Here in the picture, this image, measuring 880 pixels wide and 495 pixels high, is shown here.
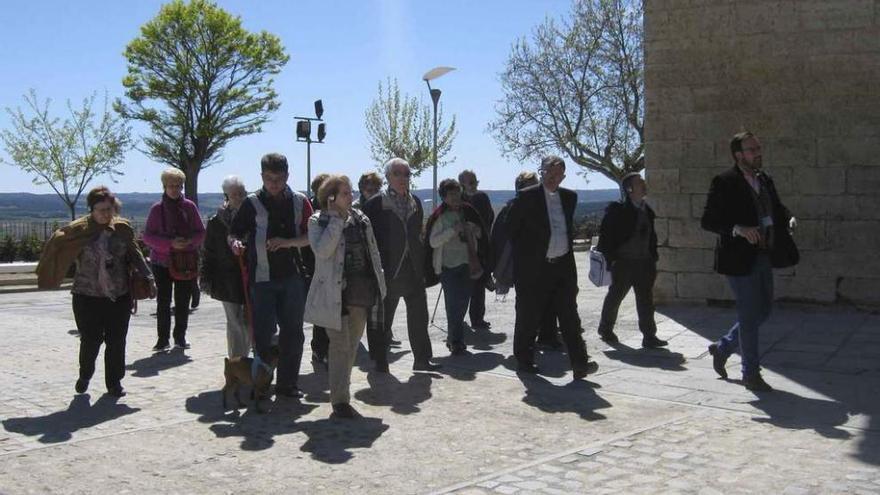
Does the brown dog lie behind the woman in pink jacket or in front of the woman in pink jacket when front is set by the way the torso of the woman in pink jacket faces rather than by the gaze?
in front

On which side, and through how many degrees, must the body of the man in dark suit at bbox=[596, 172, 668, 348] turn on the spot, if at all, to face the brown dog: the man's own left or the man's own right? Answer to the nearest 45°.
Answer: approximately 90° to the man's own right

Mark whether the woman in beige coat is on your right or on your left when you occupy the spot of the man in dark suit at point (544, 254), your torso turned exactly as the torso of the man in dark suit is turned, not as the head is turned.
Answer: on your right

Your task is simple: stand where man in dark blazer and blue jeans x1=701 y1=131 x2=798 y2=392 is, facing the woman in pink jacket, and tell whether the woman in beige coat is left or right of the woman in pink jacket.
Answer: left

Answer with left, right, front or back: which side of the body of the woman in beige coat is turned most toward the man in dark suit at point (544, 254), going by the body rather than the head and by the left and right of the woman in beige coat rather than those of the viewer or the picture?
left

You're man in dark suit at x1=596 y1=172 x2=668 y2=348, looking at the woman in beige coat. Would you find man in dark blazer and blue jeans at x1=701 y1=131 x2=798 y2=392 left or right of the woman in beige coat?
left

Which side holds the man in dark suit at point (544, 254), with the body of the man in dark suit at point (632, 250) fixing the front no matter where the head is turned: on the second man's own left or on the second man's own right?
on the second man's own right

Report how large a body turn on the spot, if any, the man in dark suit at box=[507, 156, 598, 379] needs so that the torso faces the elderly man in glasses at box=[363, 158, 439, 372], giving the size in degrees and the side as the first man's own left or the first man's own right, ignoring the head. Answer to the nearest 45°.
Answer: approximately 135° to the first man's own right

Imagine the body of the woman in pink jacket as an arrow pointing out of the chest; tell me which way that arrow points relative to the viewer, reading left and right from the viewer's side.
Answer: facing the viewer

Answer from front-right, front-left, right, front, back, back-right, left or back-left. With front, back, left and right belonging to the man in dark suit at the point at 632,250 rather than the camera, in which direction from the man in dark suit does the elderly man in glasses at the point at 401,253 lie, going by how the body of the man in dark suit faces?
right

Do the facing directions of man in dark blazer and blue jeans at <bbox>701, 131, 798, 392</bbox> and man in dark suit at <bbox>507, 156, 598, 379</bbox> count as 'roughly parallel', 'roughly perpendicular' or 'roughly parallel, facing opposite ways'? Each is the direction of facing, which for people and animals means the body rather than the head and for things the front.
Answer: roughly parallel

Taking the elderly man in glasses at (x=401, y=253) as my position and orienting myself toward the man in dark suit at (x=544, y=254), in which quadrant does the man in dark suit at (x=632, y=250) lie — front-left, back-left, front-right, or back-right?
front-left

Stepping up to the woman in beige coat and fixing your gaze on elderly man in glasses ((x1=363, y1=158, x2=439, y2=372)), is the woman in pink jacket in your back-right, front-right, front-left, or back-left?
front-left
